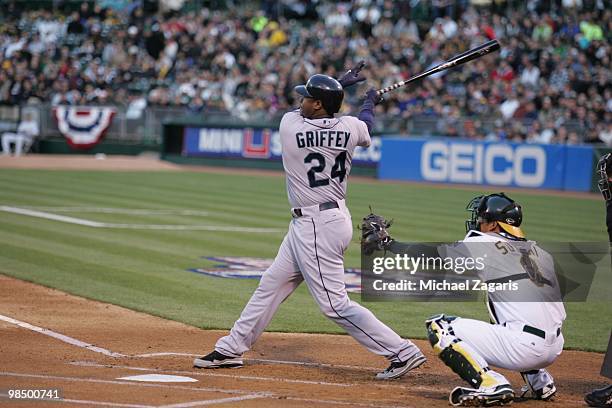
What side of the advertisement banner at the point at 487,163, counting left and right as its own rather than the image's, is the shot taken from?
front

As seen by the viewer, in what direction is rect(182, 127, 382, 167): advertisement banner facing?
toward the camera

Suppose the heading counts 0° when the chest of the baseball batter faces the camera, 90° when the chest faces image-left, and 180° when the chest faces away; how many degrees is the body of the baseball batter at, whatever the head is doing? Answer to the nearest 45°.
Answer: approximately 135°

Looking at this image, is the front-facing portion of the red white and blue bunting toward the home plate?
yes

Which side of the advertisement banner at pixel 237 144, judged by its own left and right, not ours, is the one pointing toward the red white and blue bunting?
right

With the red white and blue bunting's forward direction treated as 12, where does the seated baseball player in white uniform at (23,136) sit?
The seated baseball player in white uniform is roughly at 3 o'clock from the red white and blue bunting.

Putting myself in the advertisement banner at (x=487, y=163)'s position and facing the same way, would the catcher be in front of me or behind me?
in front

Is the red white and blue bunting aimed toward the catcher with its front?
yes

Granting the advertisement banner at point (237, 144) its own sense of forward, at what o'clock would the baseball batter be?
The baseball batter is roughly at 12 o'clock from the advertisement banner.

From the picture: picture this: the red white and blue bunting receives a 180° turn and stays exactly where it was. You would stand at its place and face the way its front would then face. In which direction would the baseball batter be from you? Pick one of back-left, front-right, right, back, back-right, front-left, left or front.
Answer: back

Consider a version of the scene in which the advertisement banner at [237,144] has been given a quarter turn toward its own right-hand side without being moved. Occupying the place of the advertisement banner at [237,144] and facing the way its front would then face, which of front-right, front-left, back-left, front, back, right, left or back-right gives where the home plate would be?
left

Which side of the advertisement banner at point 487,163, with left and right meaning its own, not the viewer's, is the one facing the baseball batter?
front

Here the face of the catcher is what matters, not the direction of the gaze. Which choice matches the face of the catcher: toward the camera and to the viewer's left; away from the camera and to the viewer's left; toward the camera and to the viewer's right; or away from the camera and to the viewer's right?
away from the camera and to the viewer's left

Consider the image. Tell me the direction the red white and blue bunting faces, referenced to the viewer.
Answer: facing the viewer
